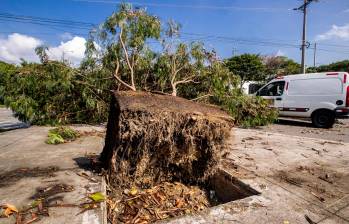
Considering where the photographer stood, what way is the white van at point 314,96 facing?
facing to the left of the viewer

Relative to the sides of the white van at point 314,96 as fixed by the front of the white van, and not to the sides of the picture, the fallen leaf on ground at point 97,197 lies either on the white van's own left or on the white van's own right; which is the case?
on the white van's own left

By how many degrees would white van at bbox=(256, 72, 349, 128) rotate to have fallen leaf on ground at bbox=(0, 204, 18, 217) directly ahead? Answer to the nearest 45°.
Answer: approximately 90° to its left

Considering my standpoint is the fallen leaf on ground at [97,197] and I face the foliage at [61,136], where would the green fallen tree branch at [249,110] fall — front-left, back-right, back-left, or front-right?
front-right

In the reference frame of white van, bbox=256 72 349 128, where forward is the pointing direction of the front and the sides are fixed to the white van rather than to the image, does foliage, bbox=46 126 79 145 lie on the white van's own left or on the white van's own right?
on the white van's own left

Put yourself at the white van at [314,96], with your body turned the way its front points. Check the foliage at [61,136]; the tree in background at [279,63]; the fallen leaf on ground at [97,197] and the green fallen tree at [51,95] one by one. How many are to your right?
1

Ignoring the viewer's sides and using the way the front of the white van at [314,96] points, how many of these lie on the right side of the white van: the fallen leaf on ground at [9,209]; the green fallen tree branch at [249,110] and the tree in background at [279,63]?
1

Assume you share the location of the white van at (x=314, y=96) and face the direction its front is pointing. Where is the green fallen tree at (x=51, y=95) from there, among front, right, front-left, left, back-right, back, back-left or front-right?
front-left

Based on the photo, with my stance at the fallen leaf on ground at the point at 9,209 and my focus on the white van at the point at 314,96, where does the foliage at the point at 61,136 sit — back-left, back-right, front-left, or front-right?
front-left

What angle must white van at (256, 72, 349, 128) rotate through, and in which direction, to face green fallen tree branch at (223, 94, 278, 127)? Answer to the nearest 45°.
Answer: approximately 45° to its left

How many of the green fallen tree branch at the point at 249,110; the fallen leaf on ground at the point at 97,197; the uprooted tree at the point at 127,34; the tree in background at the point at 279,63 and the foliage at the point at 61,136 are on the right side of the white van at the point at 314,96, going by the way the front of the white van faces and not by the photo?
1

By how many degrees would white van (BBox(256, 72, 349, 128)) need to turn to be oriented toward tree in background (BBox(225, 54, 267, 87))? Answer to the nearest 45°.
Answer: approximately 90° to its right

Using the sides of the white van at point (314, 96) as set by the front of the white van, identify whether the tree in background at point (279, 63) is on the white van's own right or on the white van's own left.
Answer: on the white van's own right

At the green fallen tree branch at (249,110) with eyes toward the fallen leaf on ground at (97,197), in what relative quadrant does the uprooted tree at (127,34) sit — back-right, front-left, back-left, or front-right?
front-right

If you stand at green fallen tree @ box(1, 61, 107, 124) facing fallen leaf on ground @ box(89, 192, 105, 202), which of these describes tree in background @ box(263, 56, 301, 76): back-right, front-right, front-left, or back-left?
back-left
